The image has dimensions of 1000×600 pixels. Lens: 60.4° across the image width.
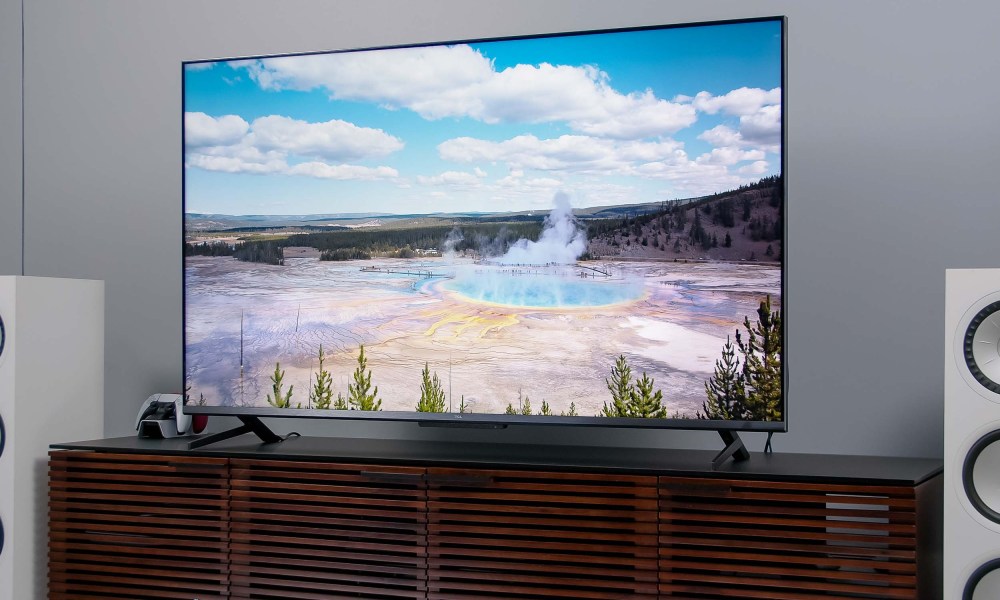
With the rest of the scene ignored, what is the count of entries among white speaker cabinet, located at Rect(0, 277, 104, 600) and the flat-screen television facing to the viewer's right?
0

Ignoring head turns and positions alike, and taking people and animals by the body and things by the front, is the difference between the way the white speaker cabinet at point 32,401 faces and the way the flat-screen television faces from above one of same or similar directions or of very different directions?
same or similar directions

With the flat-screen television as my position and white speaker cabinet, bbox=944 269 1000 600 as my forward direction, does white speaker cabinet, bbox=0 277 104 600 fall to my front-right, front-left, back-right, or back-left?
back-right

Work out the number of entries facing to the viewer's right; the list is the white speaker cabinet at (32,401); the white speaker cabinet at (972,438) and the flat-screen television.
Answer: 0

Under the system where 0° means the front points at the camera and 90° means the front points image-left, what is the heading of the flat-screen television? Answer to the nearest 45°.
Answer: approximately 45°

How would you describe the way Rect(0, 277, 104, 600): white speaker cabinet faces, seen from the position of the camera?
facing the viewer and to the left of the viewer

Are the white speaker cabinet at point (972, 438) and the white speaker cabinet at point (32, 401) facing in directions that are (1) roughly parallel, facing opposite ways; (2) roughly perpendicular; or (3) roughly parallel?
roughly parallel

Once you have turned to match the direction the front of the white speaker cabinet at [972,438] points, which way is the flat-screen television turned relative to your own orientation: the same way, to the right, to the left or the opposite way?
the same way

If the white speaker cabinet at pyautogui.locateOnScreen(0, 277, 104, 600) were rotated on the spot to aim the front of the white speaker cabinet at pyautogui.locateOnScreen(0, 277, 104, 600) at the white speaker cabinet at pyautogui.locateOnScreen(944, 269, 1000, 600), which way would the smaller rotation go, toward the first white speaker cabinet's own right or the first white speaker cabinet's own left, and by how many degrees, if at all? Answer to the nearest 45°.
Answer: approximately 90° to the first white speaker cabinet's own left

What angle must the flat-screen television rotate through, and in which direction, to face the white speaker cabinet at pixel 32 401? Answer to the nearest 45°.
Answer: approximately 45° to its right

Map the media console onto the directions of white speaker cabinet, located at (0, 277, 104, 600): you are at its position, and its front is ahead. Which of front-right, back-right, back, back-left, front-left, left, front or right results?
left

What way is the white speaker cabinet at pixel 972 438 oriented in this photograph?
toward the camera

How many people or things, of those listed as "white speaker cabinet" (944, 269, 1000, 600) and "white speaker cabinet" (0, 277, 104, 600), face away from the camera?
0

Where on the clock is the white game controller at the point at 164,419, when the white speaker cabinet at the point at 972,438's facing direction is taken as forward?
The white game controller is roughly at 3 o'clock from the white speaker cabinet.

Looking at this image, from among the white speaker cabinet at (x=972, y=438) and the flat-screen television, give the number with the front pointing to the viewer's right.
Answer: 0
